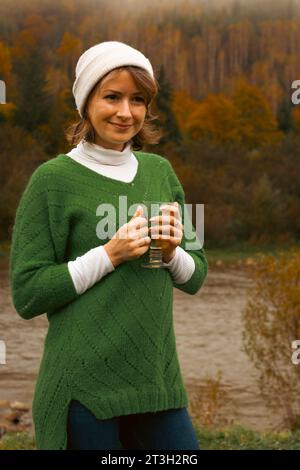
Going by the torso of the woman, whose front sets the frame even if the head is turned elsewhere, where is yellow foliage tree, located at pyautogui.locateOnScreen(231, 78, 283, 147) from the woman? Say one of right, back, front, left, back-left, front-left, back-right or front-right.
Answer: back-left

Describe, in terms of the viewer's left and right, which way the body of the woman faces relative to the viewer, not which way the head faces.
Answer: facing the viewer and to the right of the viewer

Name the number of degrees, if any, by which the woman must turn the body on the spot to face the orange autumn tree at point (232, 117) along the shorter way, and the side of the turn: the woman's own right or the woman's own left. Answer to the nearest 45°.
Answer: approximately 135° to the woman's own left

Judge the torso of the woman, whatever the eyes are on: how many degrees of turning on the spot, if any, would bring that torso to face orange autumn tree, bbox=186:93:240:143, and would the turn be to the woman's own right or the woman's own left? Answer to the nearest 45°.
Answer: approximately 135° to the woman's own left

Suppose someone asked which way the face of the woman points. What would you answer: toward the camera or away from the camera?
toward the camera

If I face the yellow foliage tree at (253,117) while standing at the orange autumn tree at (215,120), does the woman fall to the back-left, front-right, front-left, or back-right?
back-right
